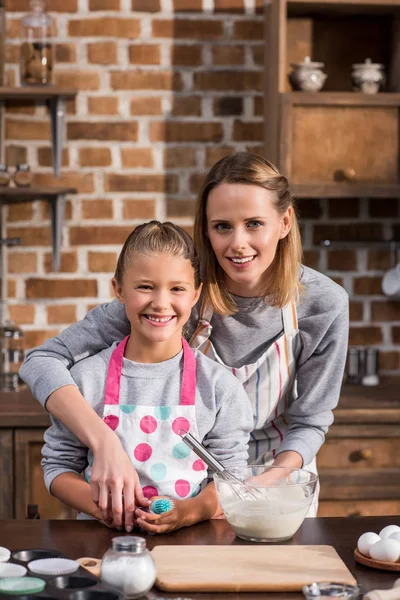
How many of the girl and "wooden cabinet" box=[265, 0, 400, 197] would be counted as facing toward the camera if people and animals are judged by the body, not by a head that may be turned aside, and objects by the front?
2

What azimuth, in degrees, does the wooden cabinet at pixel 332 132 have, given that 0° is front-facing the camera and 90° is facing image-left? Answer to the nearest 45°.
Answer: approximately 0°

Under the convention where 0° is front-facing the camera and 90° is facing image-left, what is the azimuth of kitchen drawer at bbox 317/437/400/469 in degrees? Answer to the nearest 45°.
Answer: approximately 0°
